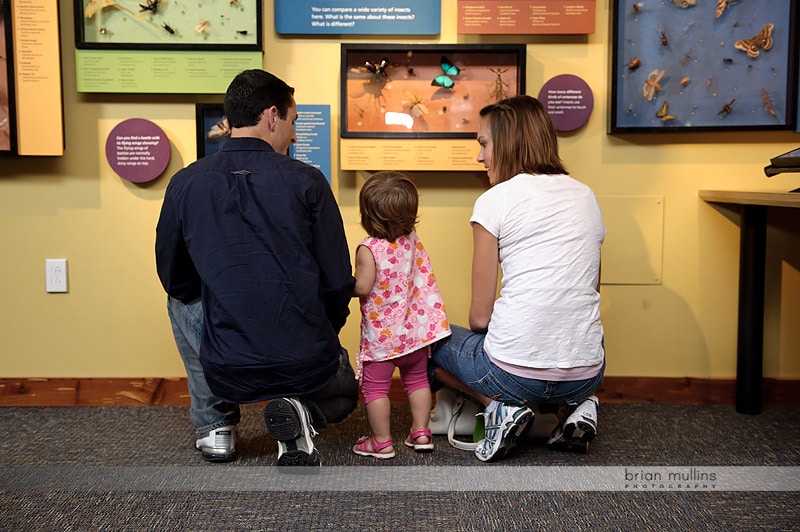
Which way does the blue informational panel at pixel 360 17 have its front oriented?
toward the camera

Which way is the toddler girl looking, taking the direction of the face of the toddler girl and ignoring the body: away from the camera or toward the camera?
away from the camera

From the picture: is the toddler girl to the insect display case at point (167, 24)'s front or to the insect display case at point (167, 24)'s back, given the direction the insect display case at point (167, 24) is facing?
to the front

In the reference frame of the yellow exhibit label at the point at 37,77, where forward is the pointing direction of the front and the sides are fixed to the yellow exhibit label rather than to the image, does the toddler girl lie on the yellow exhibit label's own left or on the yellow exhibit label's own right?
on the yellow exhibit label's own left

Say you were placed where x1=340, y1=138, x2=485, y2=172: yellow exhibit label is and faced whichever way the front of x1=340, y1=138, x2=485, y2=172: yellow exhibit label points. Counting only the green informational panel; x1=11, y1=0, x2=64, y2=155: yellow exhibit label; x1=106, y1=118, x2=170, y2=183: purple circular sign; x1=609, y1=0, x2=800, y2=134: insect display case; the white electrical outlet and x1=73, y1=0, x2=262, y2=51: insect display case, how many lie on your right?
5

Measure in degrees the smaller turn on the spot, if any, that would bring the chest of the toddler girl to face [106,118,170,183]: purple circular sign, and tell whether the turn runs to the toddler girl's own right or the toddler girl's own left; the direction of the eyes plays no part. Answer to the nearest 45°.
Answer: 0° — they already face it

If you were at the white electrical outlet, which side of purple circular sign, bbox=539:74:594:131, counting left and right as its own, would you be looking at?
right

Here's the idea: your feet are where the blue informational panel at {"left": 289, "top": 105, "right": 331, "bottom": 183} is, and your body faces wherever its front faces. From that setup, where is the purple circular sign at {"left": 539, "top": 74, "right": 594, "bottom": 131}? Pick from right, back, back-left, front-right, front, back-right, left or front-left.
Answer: left

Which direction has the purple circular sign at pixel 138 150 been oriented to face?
toward the camera
